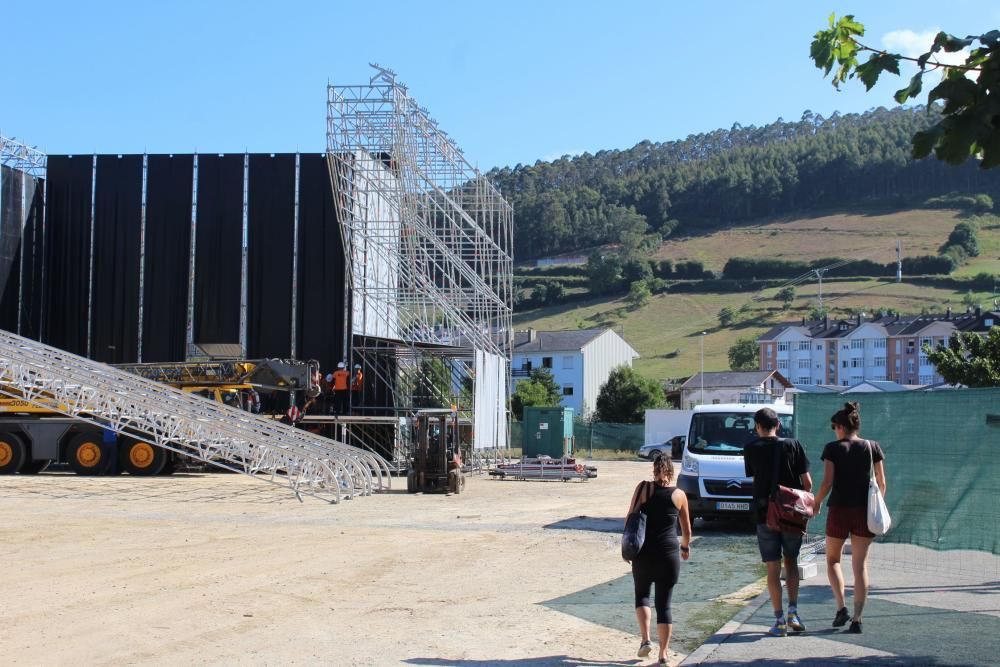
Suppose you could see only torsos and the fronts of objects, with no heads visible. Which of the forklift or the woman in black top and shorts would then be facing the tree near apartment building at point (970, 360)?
the woman in black top and shorts

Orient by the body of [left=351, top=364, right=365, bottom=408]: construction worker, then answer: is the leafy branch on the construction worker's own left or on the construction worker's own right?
on the construction worker's own left

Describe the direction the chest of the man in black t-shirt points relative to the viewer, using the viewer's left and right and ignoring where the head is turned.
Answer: facing away from the viewer

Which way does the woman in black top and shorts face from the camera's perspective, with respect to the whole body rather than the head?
away from the camera

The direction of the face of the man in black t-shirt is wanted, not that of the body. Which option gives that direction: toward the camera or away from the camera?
away from the camera

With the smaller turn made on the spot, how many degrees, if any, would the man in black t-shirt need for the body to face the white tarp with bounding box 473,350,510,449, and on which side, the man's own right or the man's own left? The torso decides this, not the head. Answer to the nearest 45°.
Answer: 0° — they already face it

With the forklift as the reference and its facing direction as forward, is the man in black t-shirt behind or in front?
in front
